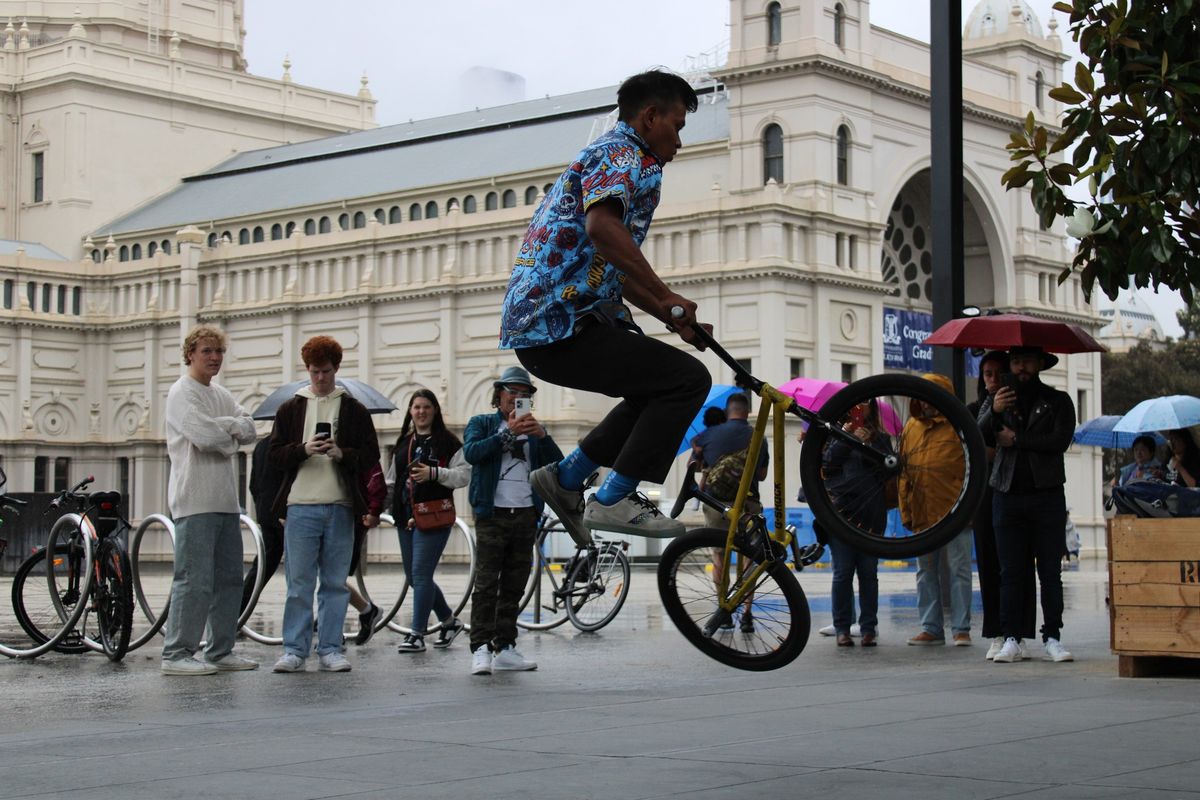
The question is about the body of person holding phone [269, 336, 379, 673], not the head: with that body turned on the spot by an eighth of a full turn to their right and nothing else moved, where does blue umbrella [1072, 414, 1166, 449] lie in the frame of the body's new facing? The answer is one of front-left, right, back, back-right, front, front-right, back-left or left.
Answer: back

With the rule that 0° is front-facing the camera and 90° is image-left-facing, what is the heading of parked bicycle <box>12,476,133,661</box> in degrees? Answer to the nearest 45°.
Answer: approximately 135°

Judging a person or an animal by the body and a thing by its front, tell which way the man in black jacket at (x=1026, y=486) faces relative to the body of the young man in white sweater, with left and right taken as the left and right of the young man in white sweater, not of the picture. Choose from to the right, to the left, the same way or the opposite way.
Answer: to the right

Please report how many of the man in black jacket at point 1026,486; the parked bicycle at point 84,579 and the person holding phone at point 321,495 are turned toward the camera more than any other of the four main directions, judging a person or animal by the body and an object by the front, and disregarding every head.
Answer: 2

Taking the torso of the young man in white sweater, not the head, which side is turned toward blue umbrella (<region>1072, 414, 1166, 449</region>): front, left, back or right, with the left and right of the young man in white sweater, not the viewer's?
left

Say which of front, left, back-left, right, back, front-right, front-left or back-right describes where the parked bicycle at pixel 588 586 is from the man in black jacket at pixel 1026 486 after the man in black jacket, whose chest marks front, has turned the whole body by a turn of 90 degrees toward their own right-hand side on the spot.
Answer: front-right

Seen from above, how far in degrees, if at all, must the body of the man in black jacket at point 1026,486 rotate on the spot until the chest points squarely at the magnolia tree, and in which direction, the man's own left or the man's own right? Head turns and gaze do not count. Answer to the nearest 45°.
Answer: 0° — they already face it

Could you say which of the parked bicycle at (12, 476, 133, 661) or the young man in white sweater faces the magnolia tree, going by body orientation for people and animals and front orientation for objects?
the young man in white sweater
